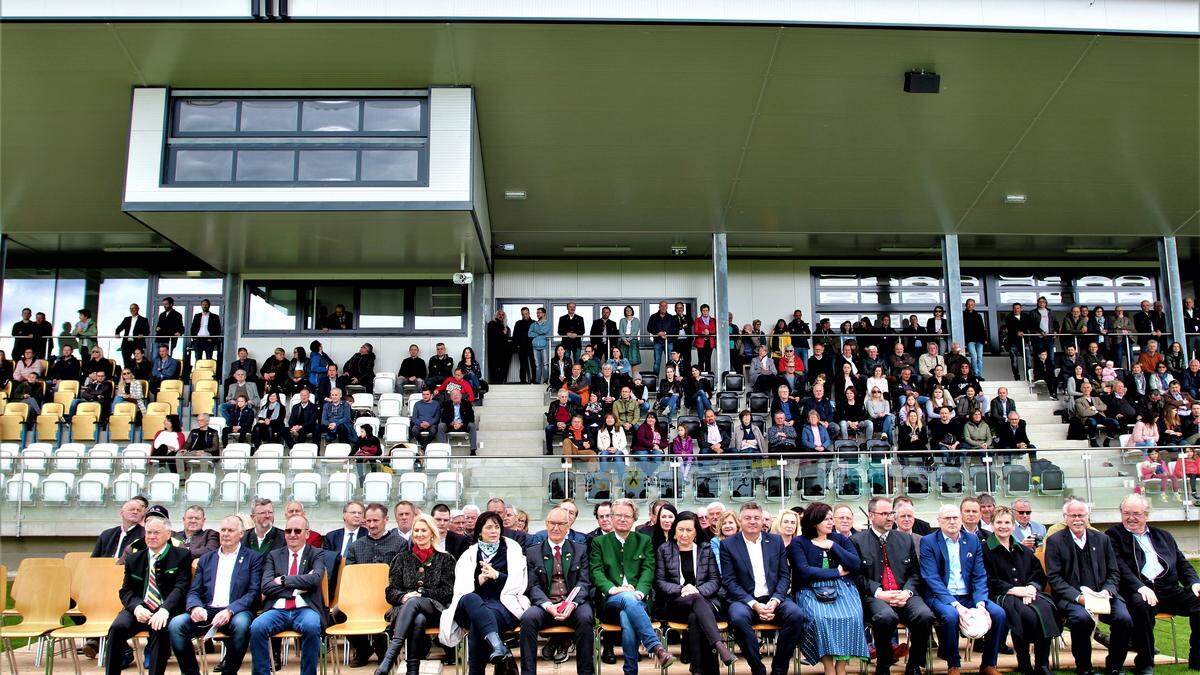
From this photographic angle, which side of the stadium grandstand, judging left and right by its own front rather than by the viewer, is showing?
front

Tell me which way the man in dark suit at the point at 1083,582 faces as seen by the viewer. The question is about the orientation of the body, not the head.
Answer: toward the camera

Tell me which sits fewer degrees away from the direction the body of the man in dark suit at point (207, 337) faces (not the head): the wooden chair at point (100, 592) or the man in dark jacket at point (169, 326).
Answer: the wooden chair

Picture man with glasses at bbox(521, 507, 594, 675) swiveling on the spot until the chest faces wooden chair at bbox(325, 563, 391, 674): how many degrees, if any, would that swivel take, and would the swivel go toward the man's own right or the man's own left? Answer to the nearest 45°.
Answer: approximately 90° to the man's own right

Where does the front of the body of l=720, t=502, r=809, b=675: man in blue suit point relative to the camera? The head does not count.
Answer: toward the camera

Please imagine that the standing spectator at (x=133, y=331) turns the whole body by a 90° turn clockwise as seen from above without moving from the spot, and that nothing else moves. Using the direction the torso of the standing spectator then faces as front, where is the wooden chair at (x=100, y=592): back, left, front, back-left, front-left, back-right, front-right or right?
left

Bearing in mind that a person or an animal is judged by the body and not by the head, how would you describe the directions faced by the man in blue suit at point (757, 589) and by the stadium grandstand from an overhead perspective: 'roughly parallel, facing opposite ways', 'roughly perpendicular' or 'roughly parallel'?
roughly parallel

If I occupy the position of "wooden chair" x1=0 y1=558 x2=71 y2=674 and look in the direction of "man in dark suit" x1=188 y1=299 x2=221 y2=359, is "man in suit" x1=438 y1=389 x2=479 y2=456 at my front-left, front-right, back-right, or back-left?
front-right

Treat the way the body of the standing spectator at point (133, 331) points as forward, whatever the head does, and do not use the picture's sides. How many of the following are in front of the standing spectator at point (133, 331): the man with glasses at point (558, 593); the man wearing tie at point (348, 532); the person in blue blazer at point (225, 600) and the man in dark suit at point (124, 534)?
4

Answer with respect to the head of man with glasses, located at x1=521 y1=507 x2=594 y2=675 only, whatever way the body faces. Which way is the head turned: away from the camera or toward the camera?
toward the camera

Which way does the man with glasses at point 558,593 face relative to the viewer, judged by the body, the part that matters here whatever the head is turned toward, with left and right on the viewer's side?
facing the viewer

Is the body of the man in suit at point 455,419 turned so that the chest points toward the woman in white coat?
yes

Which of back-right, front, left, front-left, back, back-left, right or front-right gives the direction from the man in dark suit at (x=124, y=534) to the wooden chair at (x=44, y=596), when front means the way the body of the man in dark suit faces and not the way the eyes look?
right

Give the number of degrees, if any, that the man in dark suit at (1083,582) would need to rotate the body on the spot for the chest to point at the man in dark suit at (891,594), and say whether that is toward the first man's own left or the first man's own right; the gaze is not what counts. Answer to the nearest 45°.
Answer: approximately 45° to the first man's own right
